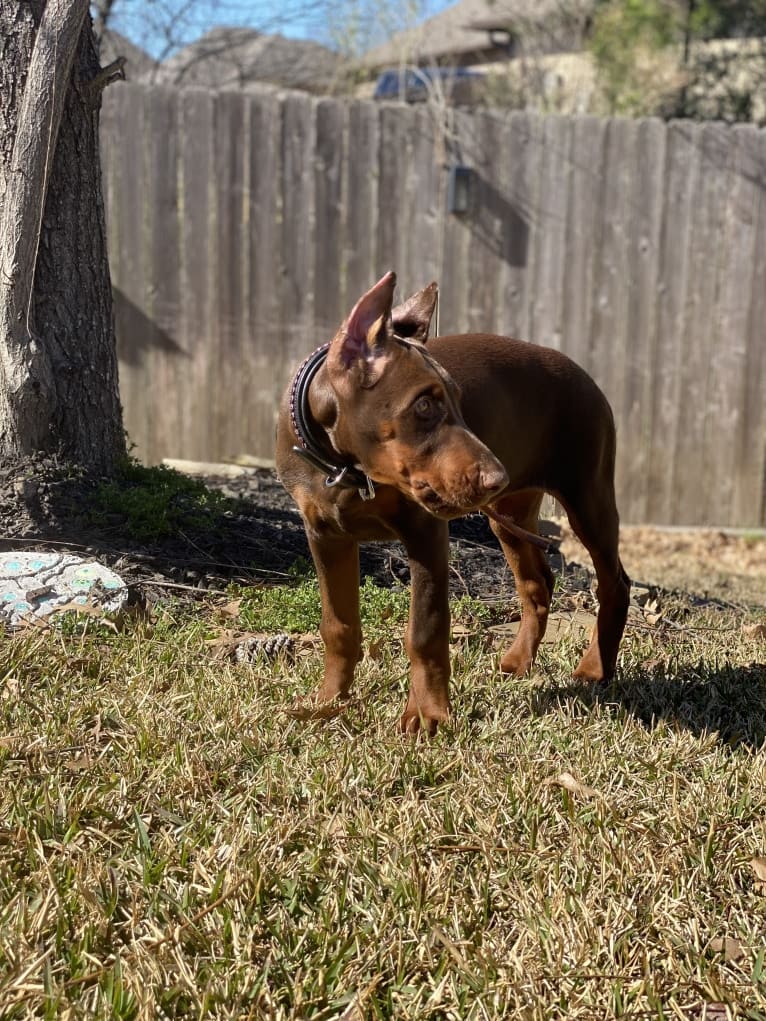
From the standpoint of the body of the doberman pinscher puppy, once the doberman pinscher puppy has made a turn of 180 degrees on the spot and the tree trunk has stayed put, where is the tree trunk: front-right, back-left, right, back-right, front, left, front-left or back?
left

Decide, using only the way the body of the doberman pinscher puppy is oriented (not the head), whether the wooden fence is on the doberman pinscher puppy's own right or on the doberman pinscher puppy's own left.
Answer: on the doberman pinscher puppy's own right

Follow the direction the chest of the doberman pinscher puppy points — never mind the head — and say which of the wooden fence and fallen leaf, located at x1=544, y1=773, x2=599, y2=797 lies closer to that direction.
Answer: the fallen leaf

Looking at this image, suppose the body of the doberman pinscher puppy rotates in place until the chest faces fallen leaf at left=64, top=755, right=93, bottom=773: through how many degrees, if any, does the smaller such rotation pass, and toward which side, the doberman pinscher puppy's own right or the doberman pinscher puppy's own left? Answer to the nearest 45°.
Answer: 0° — it already faces it

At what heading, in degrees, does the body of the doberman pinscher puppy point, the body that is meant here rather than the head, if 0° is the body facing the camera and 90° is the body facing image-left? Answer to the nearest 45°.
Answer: approximately 45°

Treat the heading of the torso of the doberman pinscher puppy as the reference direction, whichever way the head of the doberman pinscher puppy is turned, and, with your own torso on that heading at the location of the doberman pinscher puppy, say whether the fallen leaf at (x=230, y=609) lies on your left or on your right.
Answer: on your right

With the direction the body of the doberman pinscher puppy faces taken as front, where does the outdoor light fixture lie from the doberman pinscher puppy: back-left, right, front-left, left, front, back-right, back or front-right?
back-right
